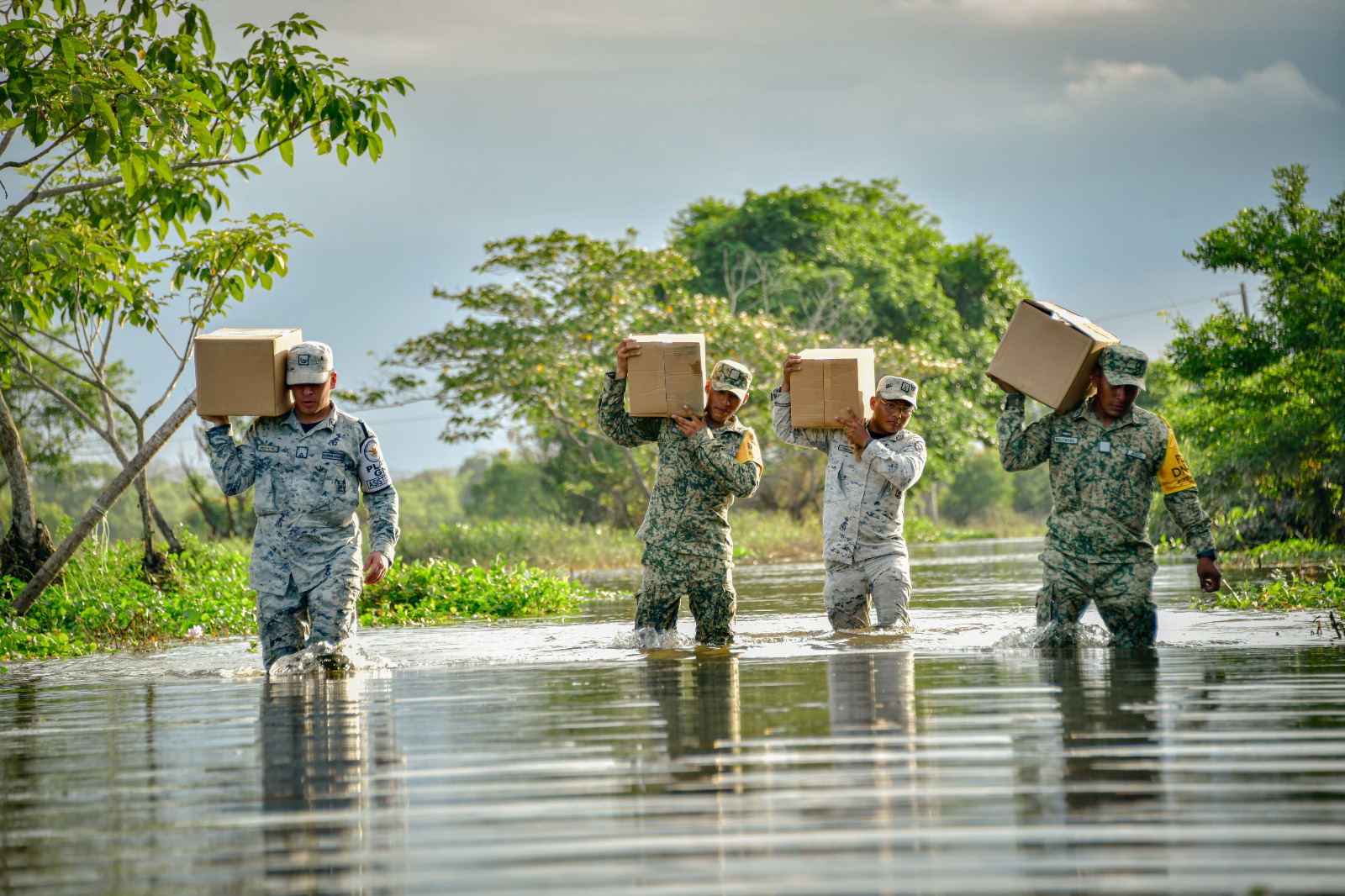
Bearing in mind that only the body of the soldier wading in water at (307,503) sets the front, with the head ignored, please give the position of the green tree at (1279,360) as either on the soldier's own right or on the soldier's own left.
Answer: on the soldier's own left

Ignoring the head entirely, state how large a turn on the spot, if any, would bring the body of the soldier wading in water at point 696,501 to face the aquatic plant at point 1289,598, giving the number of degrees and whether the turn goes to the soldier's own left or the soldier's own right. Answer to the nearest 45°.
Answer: approximately 135° to the soldier's own left

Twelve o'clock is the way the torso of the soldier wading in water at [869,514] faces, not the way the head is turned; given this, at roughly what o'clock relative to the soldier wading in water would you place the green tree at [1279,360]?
The green tree is roughly at 7 o'clock from the soldier wading in water.

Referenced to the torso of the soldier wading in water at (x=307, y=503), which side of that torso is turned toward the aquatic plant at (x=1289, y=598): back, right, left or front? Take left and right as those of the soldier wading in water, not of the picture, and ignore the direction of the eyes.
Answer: left

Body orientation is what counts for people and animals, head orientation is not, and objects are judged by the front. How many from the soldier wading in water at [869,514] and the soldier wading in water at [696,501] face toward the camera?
2

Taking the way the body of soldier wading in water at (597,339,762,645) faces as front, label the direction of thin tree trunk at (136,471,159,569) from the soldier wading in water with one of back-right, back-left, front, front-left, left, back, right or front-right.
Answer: back-right

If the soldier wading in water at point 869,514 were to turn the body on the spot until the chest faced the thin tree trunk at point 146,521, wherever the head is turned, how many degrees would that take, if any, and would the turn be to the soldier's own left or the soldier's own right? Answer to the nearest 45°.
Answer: approximately 135° to the soldier's own right

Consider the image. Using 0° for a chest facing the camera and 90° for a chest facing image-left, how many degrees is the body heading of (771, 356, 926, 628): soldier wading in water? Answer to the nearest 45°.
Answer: approximately 0°

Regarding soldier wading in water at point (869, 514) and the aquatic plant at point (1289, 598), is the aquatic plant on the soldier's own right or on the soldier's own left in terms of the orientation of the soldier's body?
on the soldier's own left

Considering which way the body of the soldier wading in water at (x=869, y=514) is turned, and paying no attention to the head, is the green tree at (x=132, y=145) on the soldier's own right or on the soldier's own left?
on the soldier's own right
